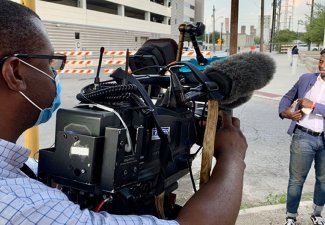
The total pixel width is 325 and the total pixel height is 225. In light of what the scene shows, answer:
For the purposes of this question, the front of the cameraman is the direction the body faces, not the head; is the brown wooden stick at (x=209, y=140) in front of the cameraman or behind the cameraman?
in front

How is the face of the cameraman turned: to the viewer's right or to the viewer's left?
to the viewer's right

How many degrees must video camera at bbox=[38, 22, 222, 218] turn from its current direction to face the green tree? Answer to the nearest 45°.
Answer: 0° — it already faces it

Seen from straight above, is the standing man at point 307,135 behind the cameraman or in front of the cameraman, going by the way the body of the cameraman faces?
in front

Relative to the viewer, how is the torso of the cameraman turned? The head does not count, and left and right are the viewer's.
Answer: facing away from the viewer and to the right of the viewer

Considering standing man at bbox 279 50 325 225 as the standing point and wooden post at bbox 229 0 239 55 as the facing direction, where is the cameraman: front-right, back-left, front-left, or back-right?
back-left

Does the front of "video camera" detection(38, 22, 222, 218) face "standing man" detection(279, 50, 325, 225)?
yes

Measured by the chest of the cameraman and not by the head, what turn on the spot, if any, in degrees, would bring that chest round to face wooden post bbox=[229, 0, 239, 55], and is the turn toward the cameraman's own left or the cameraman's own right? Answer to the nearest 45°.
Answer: approximately 45° to the cameraman's own left

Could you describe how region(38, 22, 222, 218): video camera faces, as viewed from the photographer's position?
facing away from the viewer and to the right of the viewer
